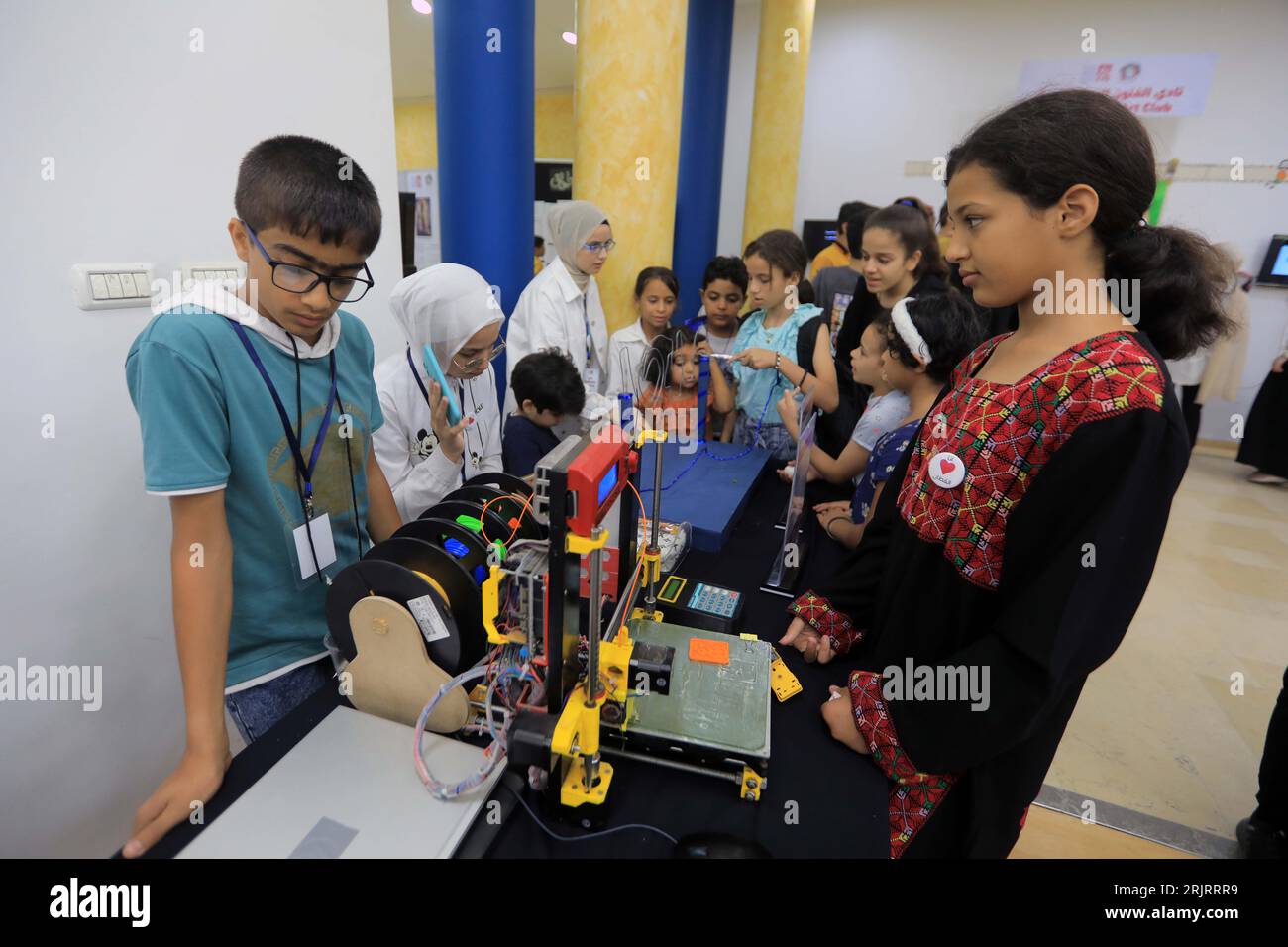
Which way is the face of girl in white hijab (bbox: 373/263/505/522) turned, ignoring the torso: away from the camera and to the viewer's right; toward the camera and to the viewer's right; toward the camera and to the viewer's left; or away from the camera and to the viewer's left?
toward the camera and to the viewer's right

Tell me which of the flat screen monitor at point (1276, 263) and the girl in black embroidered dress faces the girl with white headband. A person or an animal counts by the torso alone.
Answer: the flat screen monitor

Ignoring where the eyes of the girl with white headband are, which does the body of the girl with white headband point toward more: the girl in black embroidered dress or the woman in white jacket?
the woman in white jacket

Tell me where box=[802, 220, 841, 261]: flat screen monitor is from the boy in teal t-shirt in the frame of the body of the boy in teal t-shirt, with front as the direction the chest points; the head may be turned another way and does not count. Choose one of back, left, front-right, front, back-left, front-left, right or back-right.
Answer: left

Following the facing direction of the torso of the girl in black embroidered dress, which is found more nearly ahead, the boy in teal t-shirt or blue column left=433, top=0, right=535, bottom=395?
the boy in teal t-shirt

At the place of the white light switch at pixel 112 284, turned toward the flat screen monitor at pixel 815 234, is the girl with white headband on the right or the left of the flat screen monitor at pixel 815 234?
right

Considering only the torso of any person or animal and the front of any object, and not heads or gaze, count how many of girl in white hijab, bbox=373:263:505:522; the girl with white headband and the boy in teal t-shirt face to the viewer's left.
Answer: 1

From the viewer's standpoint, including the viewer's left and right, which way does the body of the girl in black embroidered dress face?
facing the viewer and to the left of the viewer

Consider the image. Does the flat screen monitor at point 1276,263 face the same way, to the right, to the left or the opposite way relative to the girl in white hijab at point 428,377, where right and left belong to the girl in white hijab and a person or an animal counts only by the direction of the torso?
to the right

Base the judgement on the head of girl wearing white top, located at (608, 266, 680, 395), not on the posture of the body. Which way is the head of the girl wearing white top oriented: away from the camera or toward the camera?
toward the camera

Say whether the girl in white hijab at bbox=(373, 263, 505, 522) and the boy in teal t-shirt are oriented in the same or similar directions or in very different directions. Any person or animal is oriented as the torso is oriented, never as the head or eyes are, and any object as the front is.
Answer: same or similar directions

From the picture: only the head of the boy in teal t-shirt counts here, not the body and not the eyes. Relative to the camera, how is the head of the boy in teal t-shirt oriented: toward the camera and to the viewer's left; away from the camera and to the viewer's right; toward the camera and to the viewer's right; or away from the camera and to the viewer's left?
toward the camera and to the viewer's right

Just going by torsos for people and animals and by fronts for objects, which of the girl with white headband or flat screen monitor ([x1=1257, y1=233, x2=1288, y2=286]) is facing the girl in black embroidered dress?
the flat screen monitor

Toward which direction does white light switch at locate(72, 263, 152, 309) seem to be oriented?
toward the camera
